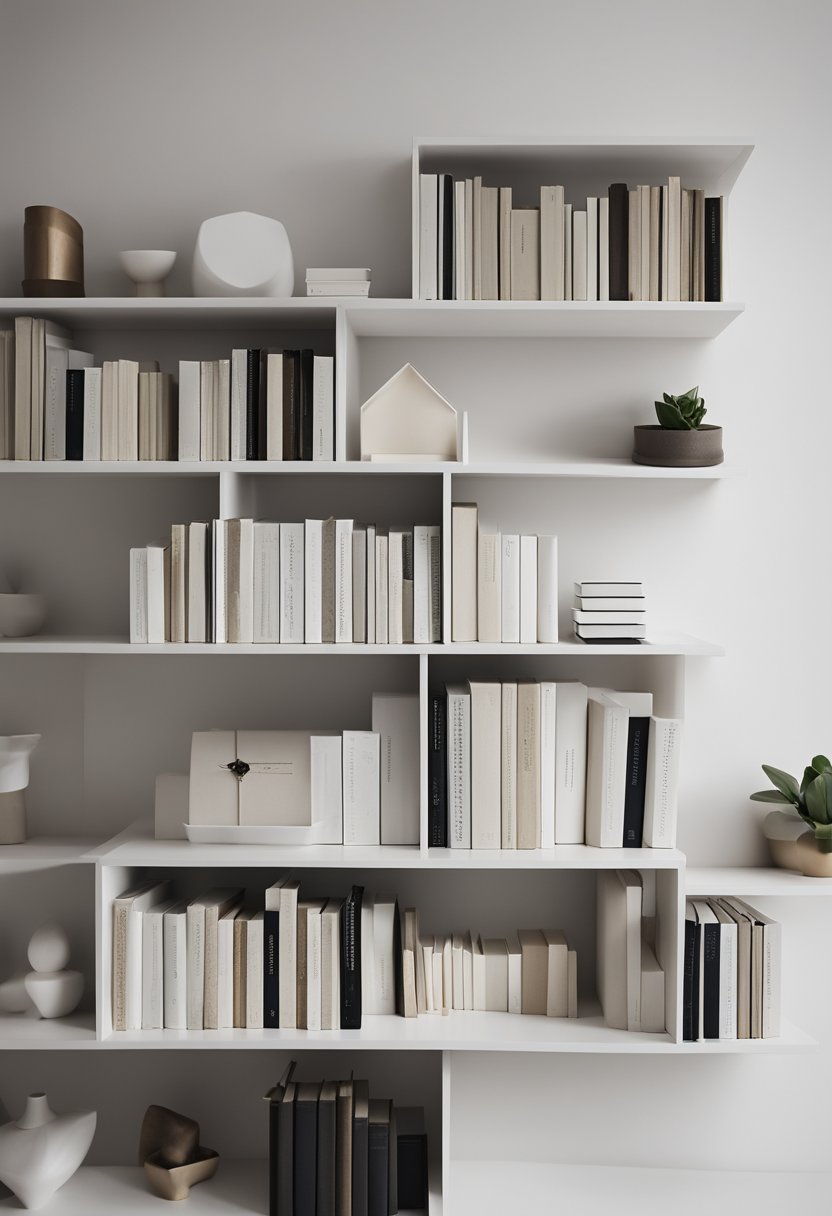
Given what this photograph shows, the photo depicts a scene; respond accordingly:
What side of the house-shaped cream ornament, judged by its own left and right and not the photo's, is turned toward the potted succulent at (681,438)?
left

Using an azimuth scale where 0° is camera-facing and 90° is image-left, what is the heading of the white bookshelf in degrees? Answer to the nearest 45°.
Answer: approximately 0°
